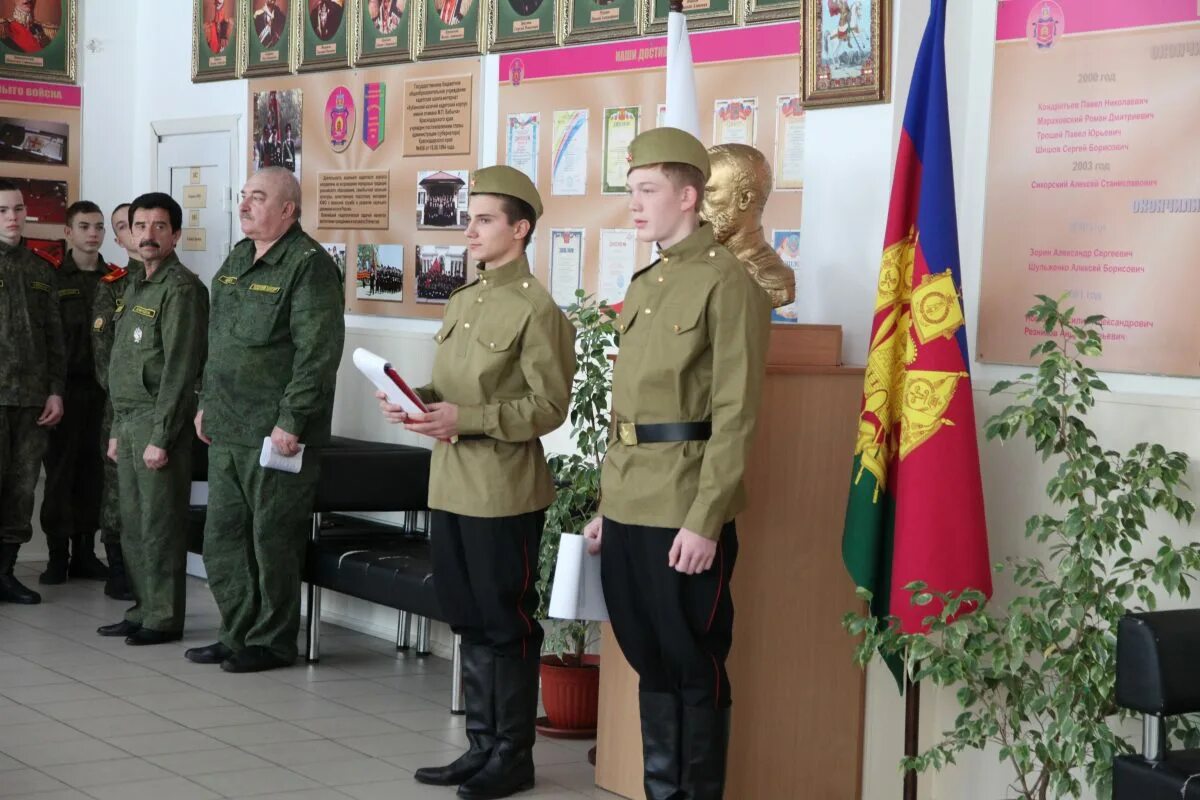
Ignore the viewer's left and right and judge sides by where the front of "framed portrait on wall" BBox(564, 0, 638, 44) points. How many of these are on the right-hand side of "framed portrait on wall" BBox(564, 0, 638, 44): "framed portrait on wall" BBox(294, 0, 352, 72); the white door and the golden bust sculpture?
2

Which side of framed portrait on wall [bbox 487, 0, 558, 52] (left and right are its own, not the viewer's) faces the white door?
right

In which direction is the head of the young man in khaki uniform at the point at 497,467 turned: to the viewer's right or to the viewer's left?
to the viewer's left

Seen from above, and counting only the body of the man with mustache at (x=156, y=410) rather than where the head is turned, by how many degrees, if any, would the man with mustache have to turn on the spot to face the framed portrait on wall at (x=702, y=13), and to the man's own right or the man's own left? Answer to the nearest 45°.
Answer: approximately 90° to the man's own left

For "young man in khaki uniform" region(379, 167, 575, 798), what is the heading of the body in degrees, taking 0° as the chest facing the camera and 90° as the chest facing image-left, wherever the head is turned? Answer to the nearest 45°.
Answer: approximately 45°

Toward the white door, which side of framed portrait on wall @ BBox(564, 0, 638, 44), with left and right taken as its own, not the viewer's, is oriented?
right

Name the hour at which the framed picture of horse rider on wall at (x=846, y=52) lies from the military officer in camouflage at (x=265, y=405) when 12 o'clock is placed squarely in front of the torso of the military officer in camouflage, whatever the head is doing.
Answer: The framed picture of horse rider on wall is roughly at 9 o'clock from the military officer in camouflage.
